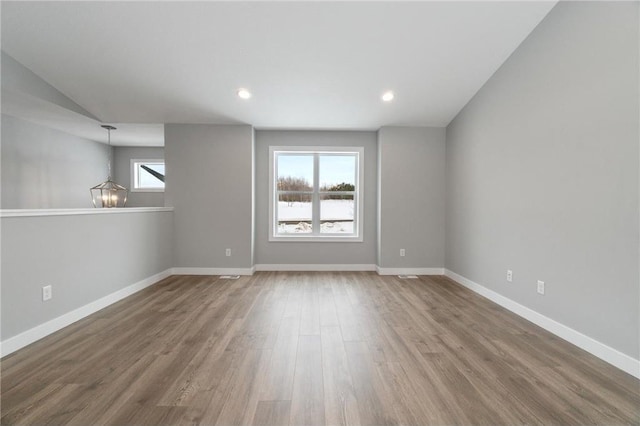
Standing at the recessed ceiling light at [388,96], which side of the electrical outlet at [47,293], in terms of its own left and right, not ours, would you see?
front

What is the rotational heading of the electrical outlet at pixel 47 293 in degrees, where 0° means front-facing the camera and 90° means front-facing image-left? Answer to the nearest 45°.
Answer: approximately 315°

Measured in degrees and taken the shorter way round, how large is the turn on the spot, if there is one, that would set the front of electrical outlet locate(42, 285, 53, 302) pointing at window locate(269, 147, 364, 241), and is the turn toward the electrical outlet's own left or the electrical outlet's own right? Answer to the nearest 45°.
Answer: approximately 45° to the electrical outlet's own left
